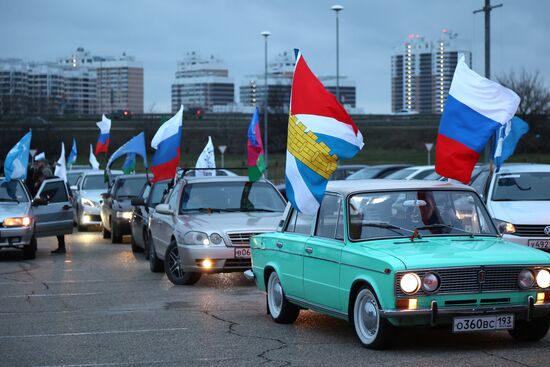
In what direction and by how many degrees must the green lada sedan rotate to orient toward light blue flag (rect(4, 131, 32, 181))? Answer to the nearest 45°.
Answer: approximately 180°

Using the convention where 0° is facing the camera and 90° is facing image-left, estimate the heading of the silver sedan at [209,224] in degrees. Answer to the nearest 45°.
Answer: approximately 315°

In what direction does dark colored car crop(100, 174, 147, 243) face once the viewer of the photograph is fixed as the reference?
facing the viewer and to the right of the viewer

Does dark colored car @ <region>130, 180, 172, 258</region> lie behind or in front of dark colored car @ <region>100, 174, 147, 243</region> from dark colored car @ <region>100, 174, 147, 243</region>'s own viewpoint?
in front

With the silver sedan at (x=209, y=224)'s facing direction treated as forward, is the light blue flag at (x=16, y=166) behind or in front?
behind

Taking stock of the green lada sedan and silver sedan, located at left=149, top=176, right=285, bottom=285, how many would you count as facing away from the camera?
0

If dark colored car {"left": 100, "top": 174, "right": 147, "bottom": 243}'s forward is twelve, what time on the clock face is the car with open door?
The car with open door is roughly at 2 o'clock from the dark colored car.

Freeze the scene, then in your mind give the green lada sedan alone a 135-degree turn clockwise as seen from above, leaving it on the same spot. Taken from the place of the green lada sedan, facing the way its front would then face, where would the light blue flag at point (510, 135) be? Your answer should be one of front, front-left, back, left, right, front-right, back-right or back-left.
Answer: right

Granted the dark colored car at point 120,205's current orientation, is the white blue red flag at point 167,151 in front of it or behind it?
in front

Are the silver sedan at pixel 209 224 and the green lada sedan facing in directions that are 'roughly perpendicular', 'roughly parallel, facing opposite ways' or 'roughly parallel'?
roughly parallel

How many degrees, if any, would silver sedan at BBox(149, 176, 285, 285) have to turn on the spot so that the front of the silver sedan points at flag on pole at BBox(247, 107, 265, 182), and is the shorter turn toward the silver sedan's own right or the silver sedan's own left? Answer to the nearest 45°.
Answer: approximately 135° to the silver sedan's own left

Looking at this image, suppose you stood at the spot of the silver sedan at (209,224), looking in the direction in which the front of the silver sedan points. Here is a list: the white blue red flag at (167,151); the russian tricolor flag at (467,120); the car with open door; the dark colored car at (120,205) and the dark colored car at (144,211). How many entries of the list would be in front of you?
1
